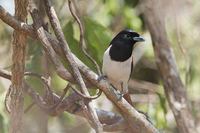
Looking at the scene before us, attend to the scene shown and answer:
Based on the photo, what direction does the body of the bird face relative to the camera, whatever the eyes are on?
toward the camera
